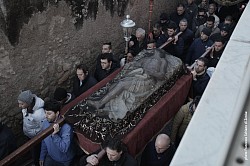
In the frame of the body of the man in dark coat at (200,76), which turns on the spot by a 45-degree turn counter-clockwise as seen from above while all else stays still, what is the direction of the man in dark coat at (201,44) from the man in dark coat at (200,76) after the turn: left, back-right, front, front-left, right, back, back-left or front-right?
back

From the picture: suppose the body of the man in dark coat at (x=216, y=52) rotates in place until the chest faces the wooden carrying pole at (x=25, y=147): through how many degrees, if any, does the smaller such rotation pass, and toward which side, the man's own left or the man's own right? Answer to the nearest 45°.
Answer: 0° — they already face it

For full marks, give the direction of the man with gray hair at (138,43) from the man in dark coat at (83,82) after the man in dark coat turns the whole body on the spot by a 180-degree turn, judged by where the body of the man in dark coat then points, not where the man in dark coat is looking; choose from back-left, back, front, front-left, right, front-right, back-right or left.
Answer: front

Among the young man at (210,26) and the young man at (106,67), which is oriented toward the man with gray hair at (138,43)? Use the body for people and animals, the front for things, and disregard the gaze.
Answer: the young man at (210,26)

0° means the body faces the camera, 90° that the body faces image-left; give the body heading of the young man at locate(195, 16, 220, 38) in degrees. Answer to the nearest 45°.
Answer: approximately 45°

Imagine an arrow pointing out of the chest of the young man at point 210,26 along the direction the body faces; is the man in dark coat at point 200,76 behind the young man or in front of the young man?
in front

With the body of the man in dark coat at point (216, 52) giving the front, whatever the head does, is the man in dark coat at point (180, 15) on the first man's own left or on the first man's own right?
on the first man's own right

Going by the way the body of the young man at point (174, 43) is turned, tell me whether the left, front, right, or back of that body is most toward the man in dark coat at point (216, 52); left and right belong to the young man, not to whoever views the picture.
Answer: left

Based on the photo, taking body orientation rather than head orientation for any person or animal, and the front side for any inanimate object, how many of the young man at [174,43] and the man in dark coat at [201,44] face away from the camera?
0
